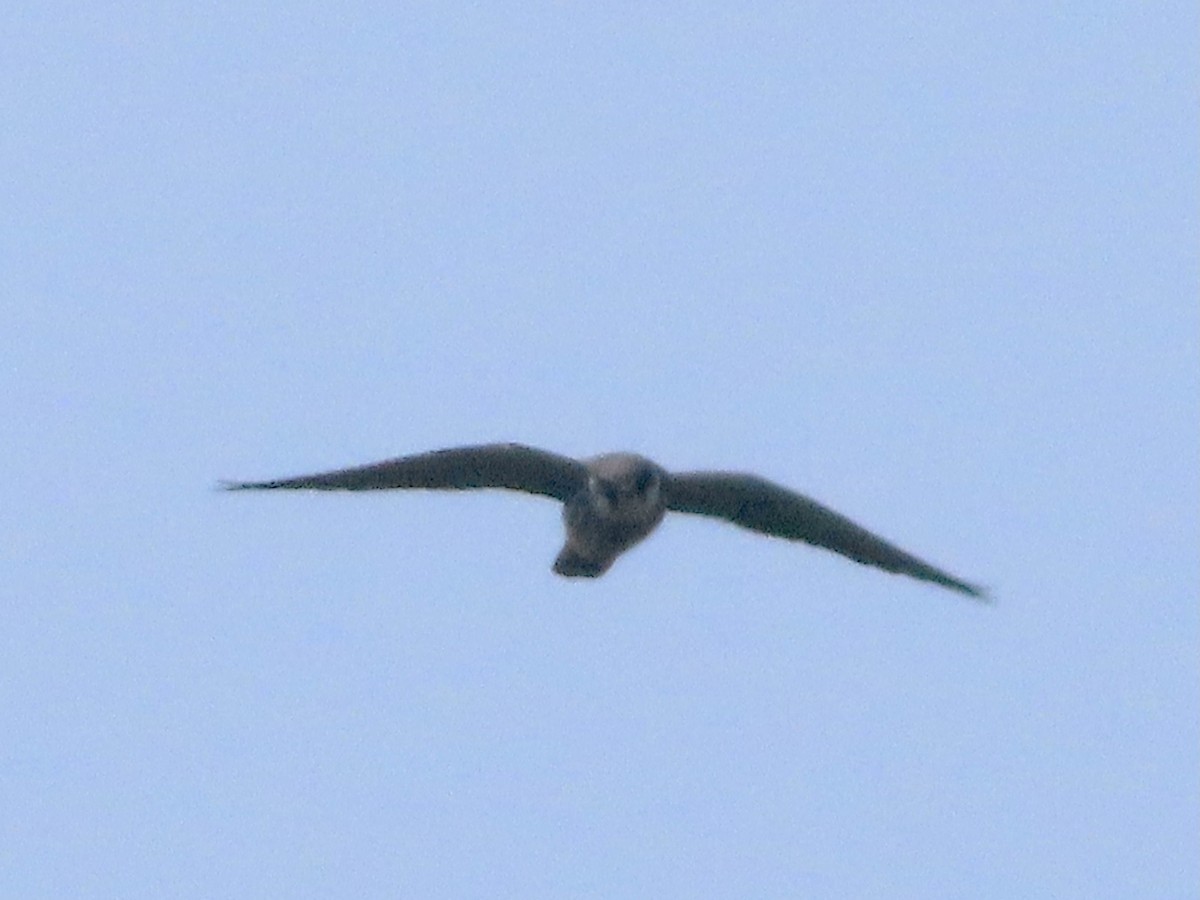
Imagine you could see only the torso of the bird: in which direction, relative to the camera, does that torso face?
toward the camera
